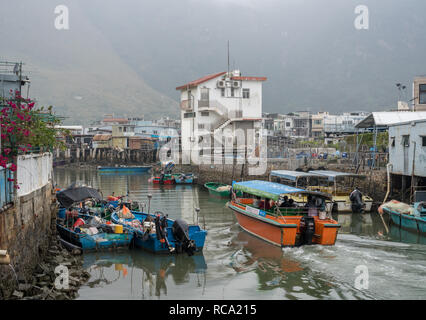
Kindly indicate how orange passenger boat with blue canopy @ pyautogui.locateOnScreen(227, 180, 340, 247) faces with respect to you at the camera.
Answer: facing away from the viewer and to the left of the viewer

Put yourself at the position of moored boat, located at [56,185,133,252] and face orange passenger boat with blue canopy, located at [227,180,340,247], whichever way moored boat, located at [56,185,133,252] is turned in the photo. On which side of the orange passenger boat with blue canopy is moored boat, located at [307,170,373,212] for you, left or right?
left

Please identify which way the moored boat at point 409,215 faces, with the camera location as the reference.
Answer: facing away from the viewer and to the left of the viewer
